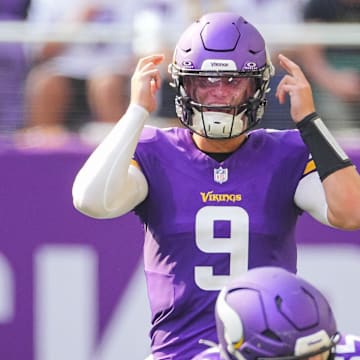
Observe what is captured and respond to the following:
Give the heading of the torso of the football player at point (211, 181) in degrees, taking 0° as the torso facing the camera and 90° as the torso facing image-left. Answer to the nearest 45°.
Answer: approximately 0°

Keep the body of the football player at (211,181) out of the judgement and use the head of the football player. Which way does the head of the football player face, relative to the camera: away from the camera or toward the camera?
toward the camera

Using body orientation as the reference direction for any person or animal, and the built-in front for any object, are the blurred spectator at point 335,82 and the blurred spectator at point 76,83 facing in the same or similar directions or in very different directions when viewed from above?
same or similar directions

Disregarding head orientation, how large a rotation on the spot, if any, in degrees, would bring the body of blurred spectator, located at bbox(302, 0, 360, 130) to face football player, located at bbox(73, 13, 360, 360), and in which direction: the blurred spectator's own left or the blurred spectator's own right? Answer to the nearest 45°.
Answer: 0° — they already face them

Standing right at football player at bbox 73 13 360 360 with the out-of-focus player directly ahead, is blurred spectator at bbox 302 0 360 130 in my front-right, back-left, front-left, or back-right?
back-left

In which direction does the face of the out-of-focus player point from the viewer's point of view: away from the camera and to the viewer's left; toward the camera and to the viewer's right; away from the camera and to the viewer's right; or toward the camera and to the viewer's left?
toward the camera and to the viewer's right

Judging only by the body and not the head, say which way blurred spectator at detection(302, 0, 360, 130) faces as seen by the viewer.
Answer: toward the camera

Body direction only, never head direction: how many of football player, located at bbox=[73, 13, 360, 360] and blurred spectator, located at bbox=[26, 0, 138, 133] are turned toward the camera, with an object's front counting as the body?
2

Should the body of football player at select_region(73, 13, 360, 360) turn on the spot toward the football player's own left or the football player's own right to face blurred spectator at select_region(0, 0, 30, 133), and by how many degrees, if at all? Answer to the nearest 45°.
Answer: approximately 135° to the football player's own right

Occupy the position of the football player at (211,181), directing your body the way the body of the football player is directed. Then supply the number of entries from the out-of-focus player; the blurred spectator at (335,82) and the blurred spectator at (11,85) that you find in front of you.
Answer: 1

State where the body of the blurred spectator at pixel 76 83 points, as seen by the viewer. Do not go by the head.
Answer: toward the camera

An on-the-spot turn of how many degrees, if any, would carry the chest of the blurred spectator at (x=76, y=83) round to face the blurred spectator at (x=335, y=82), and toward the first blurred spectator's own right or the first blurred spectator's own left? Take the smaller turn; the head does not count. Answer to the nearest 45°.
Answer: approximately 90° to the first blurred spectator's own left

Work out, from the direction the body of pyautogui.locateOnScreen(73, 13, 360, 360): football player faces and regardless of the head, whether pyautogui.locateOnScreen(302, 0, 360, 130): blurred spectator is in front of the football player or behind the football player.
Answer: behind

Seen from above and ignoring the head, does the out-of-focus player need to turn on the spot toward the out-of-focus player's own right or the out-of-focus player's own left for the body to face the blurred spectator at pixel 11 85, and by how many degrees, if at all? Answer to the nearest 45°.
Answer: approximately 180°
